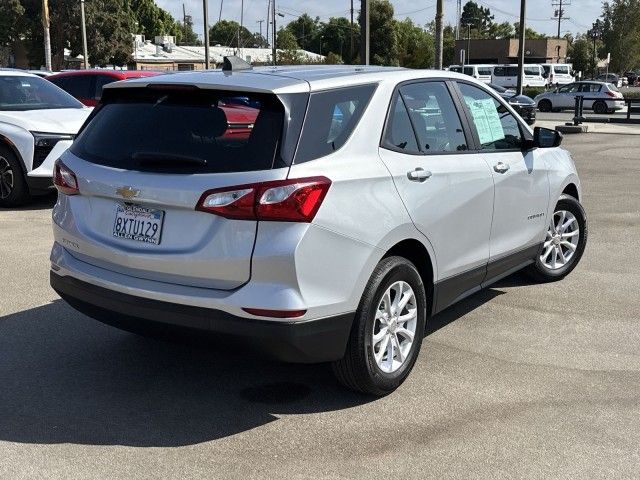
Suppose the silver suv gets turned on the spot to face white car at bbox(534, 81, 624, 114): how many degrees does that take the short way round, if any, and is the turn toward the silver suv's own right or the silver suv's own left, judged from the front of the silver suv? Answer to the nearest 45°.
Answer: approximately 45° to the silver suv's own left

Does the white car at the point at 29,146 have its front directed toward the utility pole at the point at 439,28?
no

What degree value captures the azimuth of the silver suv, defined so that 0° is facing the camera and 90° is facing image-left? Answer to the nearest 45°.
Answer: approximately 225°

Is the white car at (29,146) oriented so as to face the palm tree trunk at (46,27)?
no

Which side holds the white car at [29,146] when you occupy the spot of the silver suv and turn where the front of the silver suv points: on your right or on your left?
on your left

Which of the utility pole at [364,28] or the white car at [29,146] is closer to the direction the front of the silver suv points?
the utility pole

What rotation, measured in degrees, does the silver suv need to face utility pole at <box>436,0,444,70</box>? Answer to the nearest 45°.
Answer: approximately 45° to its left

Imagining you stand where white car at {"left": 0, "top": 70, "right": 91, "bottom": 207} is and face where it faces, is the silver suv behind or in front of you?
in front

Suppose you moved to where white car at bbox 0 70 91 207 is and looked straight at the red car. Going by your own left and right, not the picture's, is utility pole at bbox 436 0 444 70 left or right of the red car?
right

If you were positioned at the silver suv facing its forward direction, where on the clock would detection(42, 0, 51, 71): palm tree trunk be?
The palm tree trunk is roughly at 10 o'clock from the silver suv.

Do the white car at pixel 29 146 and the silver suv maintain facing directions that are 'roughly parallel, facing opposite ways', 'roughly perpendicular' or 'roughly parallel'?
roughly perpendicular

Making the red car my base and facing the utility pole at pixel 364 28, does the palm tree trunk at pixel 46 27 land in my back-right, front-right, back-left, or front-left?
front-left

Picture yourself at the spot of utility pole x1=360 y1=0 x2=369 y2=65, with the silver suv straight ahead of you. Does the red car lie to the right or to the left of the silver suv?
right

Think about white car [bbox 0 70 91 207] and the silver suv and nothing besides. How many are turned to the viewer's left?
0

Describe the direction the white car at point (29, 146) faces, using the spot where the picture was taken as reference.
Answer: facing the viewer and to the right of the viewer
